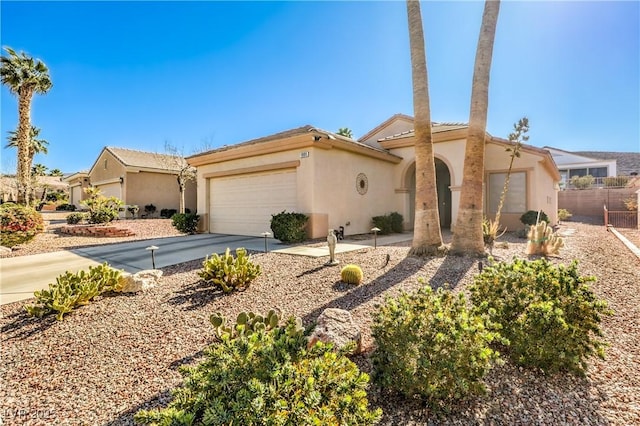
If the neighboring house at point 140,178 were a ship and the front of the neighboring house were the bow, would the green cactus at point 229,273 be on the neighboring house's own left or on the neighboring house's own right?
on the neighboring house's own left

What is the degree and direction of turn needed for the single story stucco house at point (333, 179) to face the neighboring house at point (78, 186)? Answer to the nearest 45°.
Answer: approximately 90° to its right

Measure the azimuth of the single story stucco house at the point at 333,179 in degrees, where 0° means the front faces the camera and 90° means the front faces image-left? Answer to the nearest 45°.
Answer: approximately 45°

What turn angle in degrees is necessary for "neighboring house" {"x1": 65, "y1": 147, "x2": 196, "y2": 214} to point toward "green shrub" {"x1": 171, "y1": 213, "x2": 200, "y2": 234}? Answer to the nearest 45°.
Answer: approximately 45° to its left

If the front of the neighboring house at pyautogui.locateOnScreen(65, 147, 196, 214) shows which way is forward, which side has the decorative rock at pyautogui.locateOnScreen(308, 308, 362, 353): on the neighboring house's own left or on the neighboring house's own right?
on the neighboring house's own left

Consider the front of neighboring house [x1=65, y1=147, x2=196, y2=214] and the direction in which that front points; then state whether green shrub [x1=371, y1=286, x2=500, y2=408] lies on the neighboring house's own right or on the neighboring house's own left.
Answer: on the neighboring house's own left

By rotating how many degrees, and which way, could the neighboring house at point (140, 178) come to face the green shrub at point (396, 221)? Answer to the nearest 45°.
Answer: approximately 90° to its left

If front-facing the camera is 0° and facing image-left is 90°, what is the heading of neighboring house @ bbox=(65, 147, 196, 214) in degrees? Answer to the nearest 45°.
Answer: approximately 45°

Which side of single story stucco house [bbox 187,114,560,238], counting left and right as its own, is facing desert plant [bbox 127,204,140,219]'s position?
right

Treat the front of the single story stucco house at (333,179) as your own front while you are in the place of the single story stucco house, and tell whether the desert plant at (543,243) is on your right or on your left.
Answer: on your left

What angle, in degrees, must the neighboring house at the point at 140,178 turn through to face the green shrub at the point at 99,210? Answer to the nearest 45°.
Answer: approximately 45° to its left
